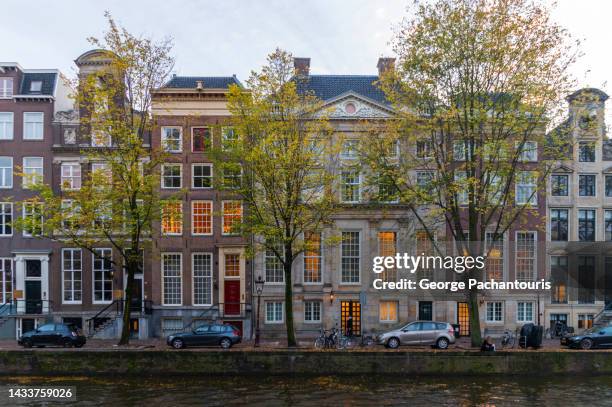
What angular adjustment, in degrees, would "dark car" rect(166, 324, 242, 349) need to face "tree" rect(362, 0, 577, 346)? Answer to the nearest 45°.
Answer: approximately 135° to its left

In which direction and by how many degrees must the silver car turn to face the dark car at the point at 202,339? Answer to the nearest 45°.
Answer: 0° — it already faces it

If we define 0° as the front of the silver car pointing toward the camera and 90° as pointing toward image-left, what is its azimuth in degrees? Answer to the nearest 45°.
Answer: approximately 90°

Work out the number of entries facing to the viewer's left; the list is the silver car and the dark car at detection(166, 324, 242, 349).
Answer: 2

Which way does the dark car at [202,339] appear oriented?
to the viewer's left

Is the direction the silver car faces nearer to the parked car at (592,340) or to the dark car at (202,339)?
the dark car

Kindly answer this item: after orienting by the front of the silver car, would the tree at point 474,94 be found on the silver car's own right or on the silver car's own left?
on the silver car's own left
